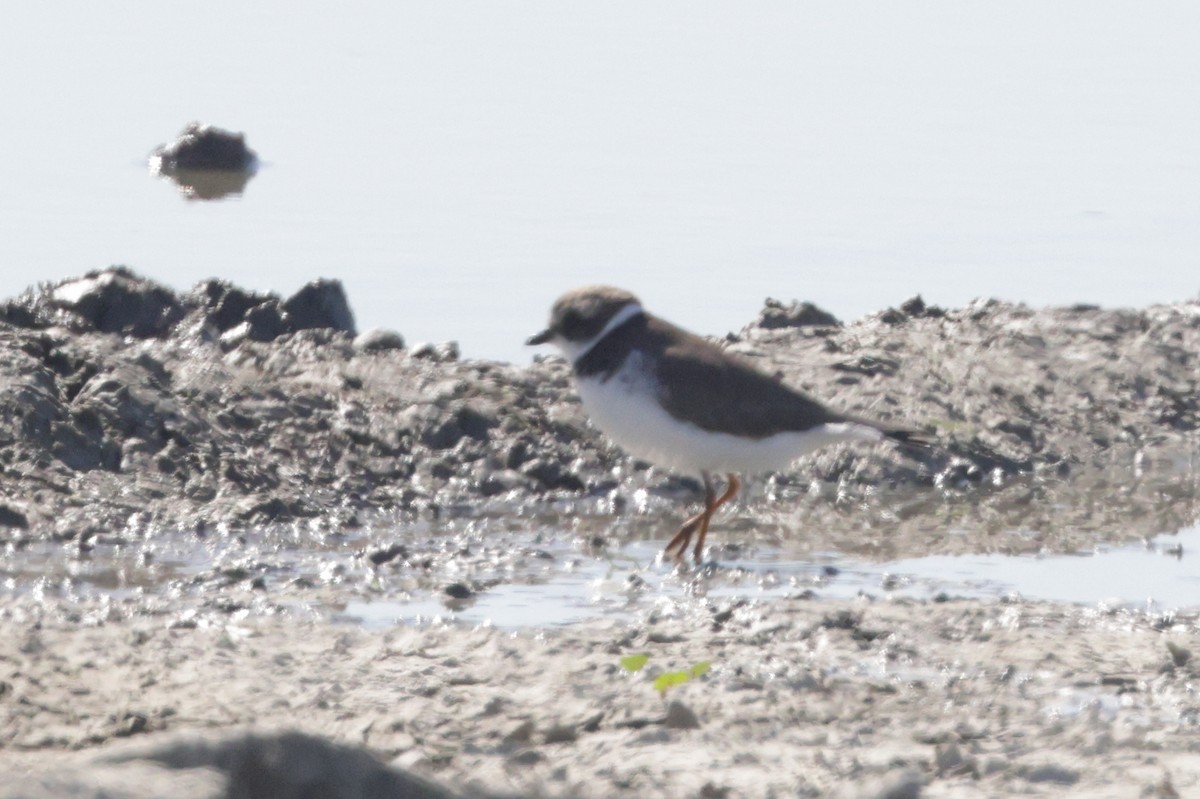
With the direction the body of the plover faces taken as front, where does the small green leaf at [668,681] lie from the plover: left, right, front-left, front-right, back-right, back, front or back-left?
left

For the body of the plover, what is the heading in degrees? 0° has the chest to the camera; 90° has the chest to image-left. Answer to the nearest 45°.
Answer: approximately 90°

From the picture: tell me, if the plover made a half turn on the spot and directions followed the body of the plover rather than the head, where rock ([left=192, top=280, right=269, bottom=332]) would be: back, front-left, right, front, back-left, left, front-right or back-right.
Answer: back-left

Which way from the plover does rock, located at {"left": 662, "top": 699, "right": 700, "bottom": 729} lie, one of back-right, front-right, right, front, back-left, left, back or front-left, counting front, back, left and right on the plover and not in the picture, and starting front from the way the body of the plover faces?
left

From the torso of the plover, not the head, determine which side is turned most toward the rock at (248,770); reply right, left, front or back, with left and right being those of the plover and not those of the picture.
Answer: left

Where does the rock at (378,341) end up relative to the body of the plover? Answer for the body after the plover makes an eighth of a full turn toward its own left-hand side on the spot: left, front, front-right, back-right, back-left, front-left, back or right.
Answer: right

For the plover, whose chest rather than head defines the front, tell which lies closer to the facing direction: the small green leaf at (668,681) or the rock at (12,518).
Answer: the rock

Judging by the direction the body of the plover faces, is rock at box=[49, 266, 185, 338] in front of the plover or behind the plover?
in front

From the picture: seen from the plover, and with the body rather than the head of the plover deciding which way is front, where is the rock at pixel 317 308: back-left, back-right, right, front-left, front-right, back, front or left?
front-right

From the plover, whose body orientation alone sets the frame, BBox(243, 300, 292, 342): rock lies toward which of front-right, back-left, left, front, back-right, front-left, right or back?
front-right
